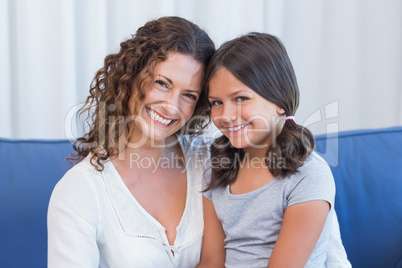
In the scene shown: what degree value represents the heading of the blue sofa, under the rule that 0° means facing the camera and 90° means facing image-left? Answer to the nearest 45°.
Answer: approximately 0°
